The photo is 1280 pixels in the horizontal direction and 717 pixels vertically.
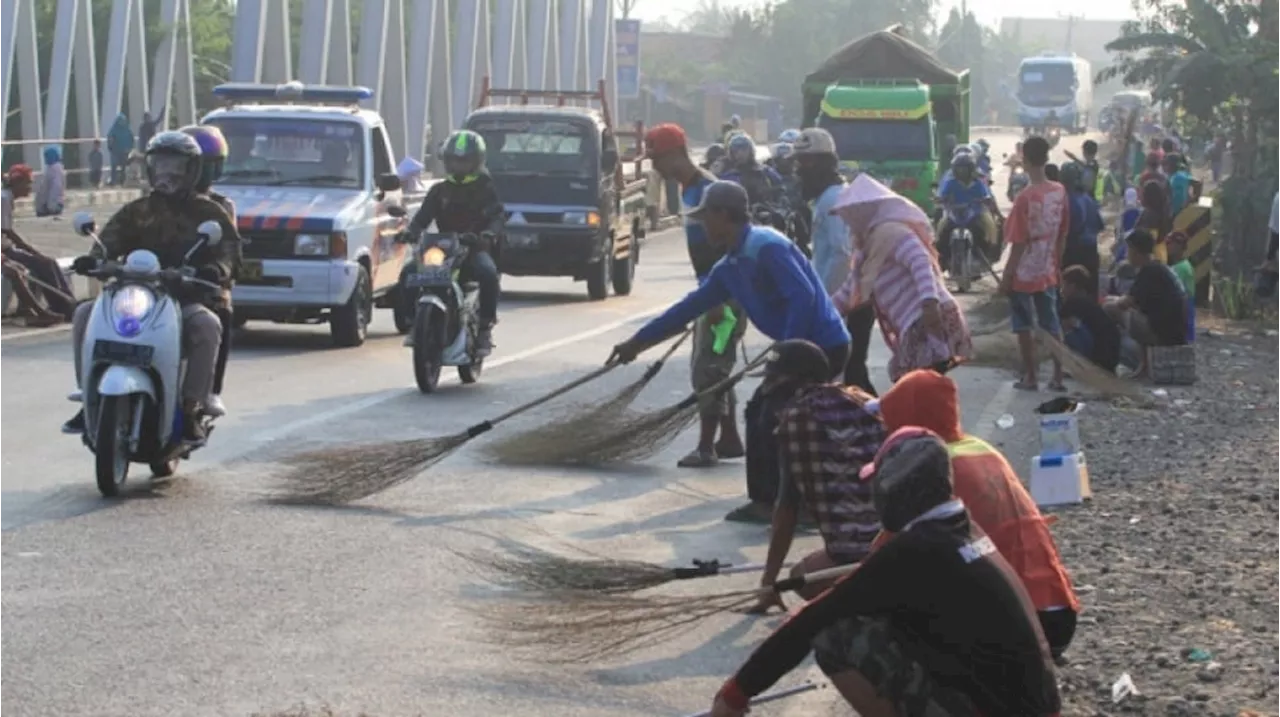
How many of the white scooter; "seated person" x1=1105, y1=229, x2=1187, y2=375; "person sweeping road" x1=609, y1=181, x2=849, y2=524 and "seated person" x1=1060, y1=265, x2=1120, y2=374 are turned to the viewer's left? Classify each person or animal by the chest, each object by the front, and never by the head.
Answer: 3

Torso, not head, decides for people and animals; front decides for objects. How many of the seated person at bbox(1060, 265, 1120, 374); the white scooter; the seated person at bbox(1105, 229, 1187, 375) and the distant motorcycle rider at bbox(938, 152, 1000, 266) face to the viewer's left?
2

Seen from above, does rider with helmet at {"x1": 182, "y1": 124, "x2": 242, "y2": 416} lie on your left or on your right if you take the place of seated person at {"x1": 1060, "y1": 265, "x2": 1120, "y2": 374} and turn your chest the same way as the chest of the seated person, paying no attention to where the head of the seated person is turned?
on your left

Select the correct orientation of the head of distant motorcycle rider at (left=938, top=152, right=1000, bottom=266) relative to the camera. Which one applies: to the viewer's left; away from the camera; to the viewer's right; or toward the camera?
toward the camera

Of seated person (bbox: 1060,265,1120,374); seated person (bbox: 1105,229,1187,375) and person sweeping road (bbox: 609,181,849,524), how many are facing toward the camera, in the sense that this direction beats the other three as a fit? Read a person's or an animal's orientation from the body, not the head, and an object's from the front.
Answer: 0

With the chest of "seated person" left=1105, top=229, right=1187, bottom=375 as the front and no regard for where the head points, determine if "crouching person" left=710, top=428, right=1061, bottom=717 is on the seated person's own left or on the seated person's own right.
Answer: on the seated person's own left

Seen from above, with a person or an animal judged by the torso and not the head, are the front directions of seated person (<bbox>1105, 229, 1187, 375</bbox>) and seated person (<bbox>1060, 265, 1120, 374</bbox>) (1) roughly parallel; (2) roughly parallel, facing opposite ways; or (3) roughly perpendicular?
roughly parallel

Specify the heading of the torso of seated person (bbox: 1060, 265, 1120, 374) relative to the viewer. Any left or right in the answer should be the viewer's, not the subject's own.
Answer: facing to the left of the viewer

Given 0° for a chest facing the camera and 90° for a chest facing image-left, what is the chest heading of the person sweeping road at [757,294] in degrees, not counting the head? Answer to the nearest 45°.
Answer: approximately 90°

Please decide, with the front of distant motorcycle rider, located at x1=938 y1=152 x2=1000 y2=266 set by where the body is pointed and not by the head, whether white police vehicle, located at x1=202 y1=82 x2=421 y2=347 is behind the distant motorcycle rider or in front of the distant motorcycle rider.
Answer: in front

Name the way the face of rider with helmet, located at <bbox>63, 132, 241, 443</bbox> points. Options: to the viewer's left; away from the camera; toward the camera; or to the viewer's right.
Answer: toward the camera

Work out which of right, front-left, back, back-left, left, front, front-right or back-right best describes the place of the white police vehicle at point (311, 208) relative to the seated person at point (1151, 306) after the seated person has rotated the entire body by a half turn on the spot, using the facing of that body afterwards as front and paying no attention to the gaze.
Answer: back

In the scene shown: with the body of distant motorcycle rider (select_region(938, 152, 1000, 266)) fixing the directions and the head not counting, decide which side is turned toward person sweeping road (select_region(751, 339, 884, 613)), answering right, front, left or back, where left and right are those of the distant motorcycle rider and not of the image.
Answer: front

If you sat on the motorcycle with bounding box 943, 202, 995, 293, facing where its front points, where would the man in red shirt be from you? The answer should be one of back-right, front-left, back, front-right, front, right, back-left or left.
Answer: front

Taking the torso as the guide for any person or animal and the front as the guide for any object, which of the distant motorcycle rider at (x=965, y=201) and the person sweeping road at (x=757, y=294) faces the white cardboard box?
the distant motorcycle rider

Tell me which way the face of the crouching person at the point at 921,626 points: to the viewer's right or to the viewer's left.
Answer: to the viewer's left

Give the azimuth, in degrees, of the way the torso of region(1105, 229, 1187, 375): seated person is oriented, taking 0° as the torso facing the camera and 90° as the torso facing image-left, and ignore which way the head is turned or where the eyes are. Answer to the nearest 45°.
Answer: approximately 90°

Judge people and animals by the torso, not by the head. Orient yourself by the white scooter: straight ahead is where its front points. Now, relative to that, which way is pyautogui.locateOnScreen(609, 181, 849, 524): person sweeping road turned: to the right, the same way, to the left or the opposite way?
to the right

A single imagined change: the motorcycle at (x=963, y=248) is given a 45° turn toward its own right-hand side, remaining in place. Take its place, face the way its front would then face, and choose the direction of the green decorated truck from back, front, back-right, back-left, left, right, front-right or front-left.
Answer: back-right

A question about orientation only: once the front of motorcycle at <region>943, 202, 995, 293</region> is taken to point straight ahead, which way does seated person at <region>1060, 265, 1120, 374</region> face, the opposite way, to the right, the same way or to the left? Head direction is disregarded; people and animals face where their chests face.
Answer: to the right

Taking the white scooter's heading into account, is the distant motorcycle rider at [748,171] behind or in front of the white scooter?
behind

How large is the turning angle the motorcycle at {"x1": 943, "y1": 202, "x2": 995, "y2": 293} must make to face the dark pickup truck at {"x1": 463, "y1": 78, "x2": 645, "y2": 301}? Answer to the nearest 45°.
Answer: approximately 45° to its right
